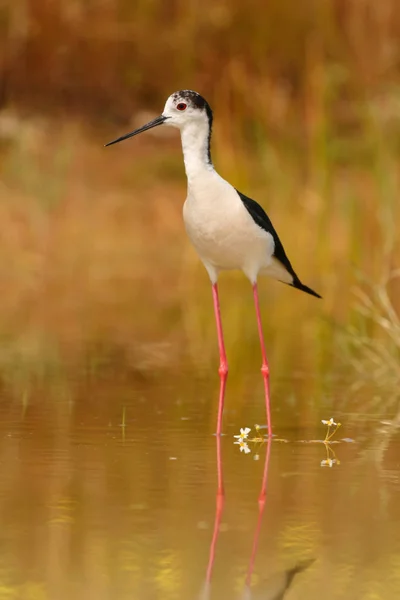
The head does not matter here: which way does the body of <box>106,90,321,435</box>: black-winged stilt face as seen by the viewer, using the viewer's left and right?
facing the viewer and to the left of the viewer
